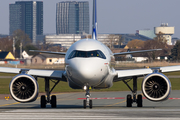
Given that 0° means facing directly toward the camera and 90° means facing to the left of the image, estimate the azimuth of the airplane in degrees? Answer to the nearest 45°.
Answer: approximately 0°
